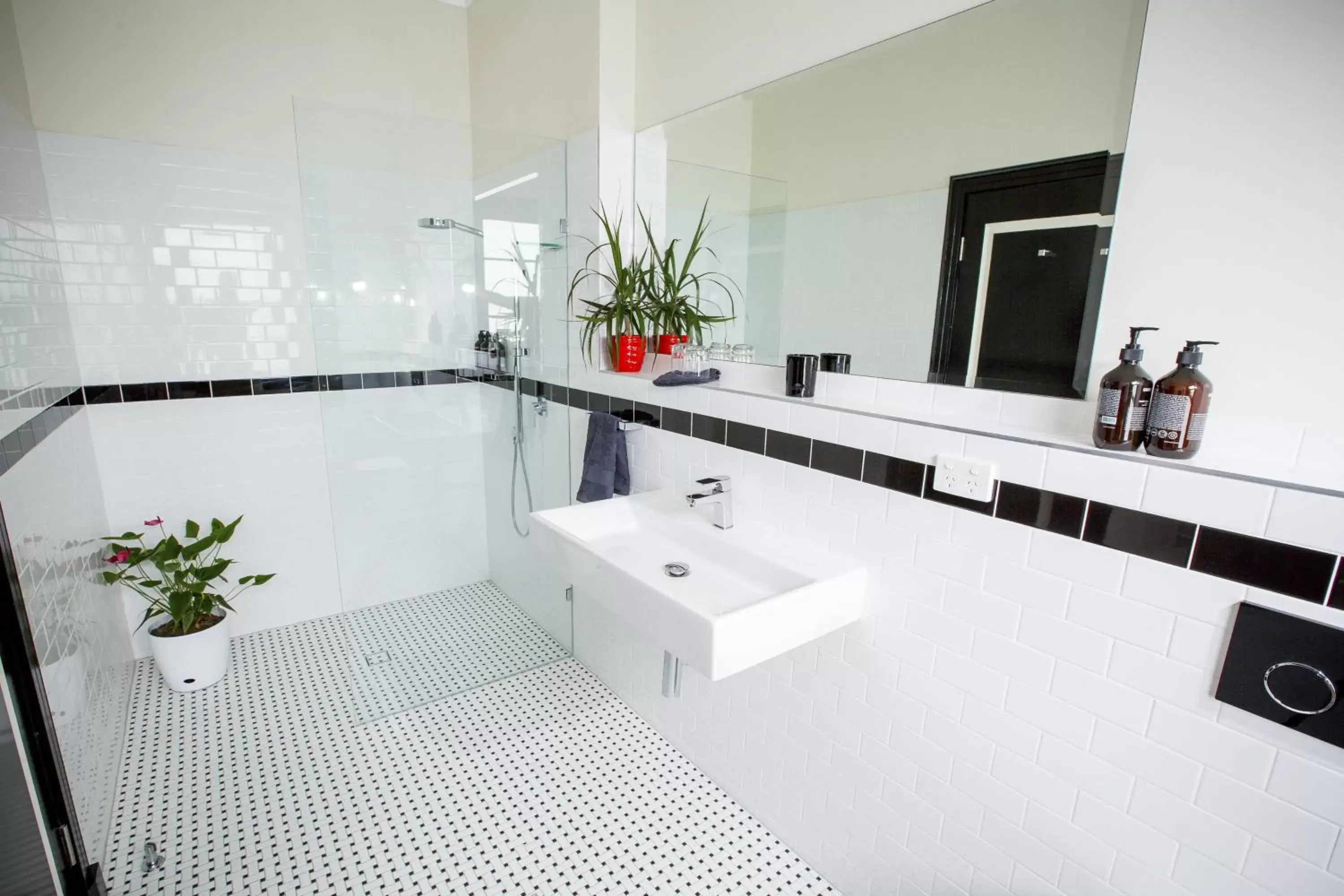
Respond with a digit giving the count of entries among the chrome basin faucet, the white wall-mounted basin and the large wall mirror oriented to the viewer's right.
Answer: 0

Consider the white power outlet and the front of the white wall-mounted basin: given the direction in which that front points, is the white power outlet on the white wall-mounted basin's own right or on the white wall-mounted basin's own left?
on the white wall-mounted basin's own left

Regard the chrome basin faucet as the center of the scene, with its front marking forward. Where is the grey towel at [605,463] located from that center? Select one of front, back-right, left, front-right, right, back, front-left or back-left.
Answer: right

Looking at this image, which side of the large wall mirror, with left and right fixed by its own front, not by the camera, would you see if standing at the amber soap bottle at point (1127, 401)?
left

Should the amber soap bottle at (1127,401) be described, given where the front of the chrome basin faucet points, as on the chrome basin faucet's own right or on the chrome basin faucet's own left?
on the chrome basin faucet's own left

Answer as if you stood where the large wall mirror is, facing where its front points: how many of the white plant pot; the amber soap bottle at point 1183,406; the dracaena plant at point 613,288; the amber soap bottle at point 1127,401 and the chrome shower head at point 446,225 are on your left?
2

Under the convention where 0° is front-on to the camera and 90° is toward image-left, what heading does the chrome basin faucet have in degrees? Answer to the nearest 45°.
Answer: approximately 45°

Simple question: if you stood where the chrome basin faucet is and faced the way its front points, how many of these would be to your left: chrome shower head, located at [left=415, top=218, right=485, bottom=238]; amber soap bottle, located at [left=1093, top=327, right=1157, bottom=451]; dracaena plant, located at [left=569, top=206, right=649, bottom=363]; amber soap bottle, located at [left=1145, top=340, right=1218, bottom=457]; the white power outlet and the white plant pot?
3

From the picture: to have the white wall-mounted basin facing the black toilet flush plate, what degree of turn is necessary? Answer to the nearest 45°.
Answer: approximately 90° to its left

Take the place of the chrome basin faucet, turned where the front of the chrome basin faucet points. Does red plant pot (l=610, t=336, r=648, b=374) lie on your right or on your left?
on your right

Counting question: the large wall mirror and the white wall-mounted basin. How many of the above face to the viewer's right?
0

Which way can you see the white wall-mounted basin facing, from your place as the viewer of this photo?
facing the viewer and to the left of the viewer

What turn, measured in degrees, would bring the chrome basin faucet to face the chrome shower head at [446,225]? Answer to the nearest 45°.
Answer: approximately 90° to its right

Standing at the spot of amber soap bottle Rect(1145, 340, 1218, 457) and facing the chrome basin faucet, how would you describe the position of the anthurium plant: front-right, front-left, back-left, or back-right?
front-left

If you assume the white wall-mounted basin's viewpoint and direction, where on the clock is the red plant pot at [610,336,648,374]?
The red plant pot is roughly at 4 o'clock from the white wall-mounted basin.

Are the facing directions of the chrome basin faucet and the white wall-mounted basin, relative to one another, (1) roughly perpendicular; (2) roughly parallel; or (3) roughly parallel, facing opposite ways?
roughly parallel

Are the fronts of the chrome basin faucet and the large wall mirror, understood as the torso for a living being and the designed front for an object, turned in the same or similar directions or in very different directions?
same or similar directions

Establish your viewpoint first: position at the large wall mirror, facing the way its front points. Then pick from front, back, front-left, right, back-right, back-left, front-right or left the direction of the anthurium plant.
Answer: front-right
